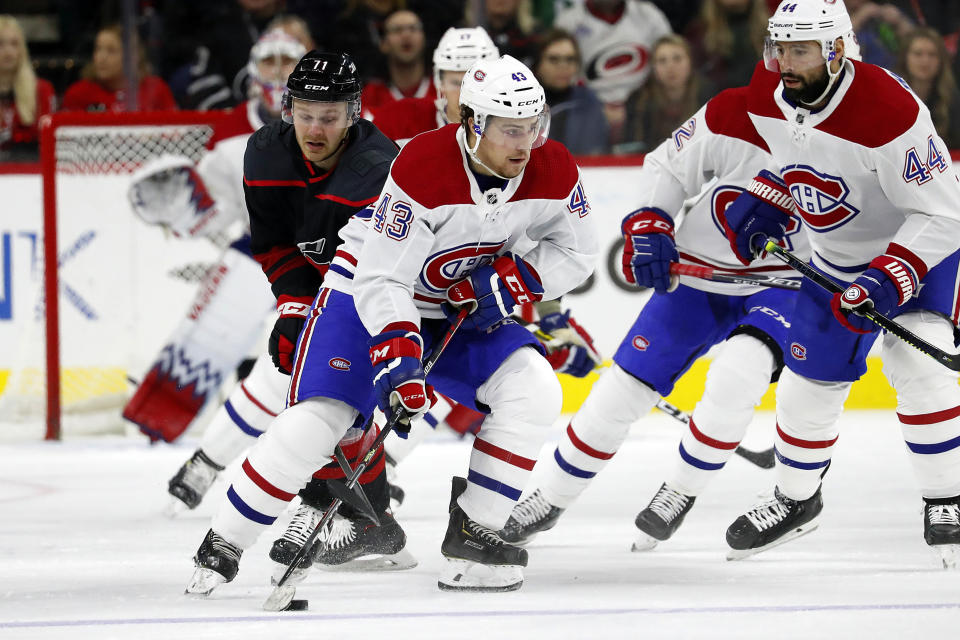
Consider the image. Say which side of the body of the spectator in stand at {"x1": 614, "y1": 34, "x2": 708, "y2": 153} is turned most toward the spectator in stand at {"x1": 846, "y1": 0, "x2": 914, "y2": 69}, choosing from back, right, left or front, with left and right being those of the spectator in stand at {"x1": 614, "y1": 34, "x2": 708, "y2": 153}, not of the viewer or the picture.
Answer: left

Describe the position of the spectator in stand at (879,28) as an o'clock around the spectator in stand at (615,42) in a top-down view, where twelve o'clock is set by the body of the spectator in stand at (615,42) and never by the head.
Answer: the spectator in stand at (879,28) is roughly at 9 o'clock from the spectator in stand at (615,42).

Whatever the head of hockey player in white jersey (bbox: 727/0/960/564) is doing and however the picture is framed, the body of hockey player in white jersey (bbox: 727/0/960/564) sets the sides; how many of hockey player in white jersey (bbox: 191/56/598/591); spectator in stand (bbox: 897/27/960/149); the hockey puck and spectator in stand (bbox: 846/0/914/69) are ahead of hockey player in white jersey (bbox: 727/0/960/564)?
2

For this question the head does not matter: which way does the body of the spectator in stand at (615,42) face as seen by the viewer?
toward the camera

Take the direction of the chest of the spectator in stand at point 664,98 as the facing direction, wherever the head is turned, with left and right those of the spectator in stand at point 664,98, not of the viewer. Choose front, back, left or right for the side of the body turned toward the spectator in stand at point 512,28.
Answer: right

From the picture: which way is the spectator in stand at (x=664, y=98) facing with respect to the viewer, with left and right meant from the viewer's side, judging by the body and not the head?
facing the viewer

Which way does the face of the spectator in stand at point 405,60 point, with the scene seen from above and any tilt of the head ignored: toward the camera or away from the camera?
toward the camera

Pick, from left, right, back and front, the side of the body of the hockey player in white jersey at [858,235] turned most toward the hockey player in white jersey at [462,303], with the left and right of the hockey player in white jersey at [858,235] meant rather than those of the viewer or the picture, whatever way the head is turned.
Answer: front

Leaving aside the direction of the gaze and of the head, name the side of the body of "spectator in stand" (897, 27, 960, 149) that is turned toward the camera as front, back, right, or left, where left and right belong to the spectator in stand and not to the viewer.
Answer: front

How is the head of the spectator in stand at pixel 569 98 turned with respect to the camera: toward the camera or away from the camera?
toward the camera

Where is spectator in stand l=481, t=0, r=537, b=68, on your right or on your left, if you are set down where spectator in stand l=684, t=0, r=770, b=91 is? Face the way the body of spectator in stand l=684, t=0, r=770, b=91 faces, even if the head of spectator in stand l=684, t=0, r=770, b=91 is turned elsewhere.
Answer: on your right

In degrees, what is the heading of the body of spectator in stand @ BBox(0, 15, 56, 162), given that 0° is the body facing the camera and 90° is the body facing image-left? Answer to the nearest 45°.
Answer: approximately 0°

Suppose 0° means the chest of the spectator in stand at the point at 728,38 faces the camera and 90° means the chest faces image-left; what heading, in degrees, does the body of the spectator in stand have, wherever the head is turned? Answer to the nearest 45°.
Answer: approximately 0°

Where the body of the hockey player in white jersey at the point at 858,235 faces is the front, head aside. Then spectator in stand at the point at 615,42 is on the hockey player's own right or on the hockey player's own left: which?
on the hockey player's own right

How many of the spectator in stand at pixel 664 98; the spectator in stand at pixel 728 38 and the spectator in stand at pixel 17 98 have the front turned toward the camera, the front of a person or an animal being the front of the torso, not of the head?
3
